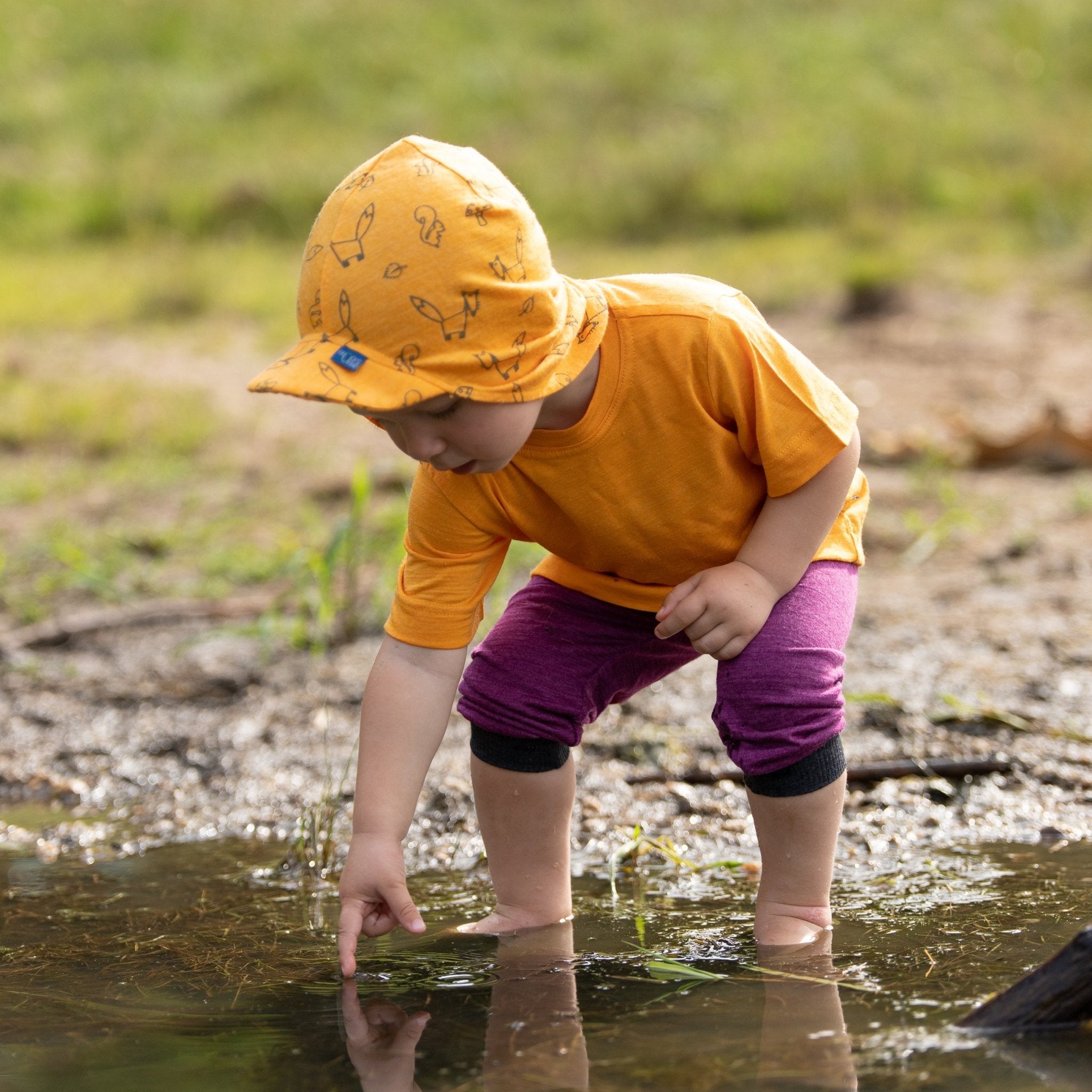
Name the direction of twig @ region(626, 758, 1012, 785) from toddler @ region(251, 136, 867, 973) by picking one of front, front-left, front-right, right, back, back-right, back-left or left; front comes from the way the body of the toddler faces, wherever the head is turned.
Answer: back

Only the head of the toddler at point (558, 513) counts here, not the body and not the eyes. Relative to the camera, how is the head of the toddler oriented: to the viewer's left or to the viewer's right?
to the viewer's left

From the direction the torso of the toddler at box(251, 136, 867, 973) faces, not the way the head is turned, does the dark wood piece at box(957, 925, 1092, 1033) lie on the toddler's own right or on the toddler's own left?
on the toddler's own left

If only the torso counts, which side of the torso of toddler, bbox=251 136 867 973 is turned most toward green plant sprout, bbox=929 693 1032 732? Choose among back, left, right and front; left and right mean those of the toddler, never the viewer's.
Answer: back

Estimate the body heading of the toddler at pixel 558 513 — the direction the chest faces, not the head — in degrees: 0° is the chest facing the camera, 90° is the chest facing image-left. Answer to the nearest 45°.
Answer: approximately 45°

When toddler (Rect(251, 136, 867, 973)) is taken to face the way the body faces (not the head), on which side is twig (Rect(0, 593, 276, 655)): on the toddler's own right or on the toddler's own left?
on the toddler's own right
